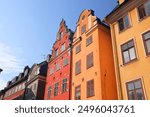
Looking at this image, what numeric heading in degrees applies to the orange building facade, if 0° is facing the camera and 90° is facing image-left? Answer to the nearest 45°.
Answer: approximately 45°

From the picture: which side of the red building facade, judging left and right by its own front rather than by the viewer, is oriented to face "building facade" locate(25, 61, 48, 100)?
right

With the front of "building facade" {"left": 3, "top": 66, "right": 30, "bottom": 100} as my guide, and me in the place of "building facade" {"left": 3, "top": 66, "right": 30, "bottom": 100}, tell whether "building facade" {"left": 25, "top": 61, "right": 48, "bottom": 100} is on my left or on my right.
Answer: on my left

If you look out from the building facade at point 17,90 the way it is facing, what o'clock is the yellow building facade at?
The yellow building facade is roughly at 10 o'clock from the building facade.

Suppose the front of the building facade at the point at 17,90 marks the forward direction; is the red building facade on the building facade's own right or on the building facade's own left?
on the building facade's own left

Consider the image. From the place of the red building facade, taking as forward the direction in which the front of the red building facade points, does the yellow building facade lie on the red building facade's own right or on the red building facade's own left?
on the red building facade's own left

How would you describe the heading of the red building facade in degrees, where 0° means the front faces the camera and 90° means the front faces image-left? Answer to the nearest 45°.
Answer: approximately 45°

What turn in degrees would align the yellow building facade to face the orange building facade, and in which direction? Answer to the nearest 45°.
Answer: approximately 90° to its right

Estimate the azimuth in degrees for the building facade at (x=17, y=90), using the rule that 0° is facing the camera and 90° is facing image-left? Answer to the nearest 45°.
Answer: approximately 45°

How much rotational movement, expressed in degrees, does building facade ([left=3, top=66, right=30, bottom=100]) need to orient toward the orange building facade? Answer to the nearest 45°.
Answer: approximately 45° to its left
